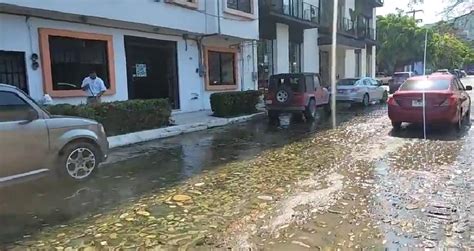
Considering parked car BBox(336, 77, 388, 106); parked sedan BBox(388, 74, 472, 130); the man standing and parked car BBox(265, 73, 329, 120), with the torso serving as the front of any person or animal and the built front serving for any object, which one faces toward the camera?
the man standing

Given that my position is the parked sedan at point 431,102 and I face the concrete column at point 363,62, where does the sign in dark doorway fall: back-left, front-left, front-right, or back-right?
front-left

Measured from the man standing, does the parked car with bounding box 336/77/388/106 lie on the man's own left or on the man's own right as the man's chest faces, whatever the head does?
on the man's own left

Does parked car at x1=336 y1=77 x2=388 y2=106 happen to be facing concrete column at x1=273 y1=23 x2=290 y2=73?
no

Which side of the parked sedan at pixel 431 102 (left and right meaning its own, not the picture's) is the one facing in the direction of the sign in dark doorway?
left

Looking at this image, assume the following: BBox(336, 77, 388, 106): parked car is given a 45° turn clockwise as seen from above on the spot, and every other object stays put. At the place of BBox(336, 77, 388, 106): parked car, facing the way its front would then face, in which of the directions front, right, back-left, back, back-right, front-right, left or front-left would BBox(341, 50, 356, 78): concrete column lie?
left

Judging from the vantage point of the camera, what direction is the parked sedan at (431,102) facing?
facing away from the viewer

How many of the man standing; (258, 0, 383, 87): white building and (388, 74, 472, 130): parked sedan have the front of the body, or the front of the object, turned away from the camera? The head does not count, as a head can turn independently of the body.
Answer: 1

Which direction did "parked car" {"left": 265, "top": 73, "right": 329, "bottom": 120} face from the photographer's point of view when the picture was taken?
facing away from the viewer and to the right of the viewer

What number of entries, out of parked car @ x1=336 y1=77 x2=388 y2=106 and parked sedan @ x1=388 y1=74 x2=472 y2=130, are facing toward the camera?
0

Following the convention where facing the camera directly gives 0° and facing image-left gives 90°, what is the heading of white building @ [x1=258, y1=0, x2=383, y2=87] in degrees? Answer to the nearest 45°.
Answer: approximately 315°

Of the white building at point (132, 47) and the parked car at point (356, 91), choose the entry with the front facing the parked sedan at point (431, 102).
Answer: the white building

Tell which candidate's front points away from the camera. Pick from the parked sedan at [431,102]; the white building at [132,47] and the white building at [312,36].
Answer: the parked sedan

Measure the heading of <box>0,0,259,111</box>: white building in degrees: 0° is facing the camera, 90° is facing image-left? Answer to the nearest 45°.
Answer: approximately 315°

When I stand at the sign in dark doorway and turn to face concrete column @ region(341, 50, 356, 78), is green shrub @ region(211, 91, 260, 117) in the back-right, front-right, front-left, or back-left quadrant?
front-right

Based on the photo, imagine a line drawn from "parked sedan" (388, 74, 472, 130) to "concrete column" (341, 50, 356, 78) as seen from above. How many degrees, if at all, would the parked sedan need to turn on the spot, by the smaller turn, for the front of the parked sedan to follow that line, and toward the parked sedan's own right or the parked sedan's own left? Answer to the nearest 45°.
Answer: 0° — it already faces it

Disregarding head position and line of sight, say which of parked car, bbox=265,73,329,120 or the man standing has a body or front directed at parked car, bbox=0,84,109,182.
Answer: the man standing

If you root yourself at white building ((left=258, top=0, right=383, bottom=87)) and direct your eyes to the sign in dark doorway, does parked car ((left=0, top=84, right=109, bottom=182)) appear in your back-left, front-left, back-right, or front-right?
front-left

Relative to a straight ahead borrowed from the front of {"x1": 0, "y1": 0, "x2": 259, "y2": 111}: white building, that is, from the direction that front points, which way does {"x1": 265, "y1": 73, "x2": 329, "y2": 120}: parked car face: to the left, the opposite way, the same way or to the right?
to the left

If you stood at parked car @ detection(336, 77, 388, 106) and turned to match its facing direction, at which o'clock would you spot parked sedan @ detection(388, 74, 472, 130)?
The parked sedan is roughly at 4 o'clock from the parked car.
